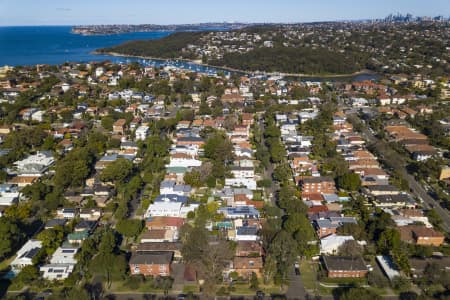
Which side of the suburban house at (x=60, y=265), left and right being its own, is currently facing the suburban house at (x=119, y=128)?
back

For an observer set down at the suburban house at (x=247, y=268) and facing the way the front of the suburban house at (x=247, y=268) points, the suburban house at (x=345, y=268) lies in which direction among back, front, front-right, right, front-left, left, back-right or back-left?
left

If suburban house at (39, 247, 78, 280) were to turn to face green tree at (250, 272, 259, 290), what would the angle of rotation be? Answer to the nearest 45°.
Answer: approximately 45° to its left

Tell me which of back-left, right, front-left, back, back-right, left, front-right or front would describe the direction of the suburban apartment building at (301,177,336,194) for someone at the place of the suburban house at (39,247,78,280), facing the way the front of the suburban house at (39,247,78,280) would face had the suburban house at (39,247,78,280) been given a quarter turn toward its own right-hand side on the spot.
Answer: back

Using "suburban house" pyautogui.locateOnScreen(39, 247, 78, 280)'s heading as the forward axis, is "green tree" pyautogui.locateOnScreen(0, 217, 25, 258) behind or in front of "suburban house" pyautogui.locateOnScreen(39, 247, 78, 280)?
behind

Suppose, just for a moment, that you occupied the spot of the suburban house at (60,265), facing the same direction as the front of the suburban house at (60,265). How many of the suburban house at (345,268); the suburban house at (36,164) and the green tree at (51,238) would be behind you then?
2

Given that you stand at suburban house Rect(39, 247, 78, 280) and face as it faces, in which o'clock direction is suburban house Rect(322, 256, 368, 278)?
suburban house Rect(322, 256, 368, 278) is roughly at 10 o'clock from suburban house Rect(39, 247, 78, 280).

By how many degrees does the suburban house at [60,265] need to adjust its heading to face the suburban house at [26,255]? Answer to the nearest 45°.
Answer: approximately 135° to its right

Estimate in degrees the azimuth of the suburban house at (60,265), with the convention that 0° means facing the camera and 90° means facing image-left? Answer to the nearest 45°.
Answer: approximately 0°

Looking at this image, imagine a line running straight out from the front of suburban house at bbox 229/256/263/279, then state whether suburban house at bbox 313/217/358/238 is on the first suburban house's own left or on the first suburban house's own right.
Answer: on the first suburban house's own left

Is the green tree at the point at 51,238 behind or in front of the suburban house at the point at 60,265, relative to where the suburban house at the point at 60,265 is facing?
behind

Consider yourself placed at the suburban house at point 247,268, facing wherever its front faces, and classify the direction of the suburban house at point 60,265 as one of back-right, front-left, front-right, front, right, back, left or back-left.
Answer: right

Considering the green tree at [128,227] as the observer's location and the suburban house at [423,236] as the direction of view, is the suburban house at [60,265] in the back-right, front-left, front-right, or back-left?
back-right

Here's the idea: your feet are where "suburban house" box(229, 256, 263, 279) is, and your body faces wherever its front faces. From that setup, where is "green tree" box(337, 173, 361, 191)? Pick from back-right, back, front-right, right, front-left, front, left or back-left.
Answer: back-left
